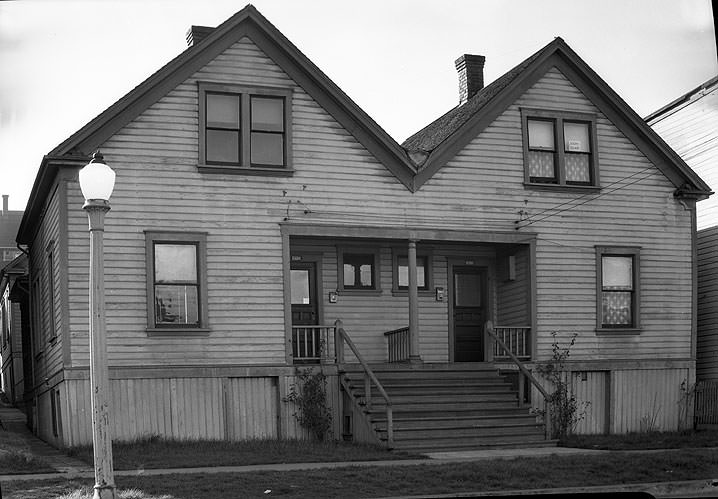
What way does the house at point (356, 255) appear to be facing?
toward the camera

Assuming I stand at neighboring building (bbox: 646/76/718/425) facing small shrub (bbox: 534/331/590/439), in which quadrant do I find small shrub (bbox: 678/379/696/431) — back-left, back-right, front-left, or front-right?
front-left

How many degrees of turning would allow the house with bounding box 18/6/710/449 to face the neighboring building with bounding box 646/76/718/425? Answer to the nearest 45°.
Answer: approximately 135° to its left

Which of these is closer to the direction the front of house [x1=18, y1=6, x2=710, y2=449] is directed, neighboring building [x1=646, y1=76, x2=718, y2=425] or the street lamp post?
the street lamp post

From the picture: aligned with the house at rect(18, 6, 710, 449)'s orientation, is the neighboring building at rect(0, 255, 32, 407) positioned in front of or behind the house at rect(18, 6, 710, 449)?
behind

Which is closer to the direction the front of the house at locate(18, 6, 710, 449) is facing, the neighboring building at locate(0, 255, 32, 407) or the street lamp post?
the street lamp post

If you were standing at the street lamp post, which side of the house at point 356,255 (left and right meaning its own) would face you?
front

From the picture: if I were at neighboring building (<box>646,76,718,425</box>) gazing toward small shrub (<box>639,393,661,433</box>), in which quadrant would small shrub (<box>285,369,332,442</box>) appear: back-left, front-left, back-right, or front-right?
front-right

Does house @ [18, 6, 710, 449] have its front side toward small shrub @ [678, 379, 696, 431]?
no
